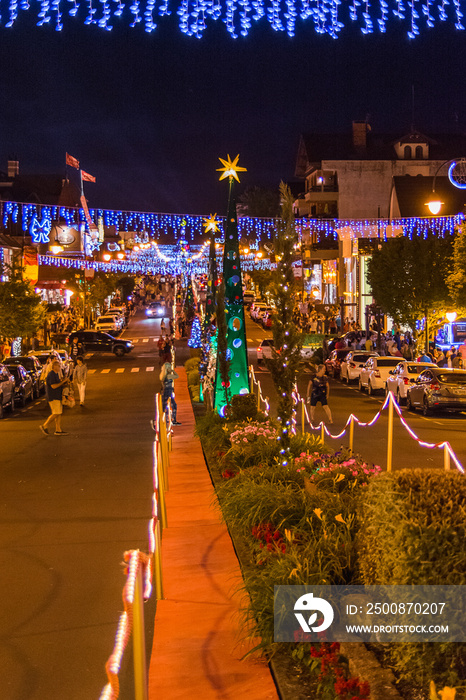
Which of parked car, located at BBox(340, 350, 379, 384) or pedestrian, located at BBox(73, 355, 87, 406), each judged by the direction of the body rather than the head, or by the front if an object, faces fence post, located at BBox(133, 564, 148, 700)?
the pedestrian

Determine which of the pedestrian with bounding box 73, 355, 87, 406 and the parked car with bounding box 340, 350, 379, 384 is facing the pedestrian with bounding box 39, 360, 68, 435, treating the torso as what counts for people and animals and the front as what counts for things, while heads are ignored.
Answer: the pedestrian with bounding box 73, 355, 87, 406

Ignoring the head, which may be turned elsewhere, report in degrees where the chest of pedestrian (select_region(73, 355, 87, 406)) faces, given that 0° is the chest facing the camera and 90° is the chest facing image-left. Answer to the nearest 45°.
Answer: approximately 0°

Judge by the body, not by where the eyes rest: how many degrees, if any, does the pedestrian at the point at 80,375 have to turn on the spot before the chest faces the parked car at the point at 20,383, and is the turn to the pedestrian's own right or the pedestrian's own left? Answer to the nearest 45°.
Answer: approximately 135° to the pedestrian's own right

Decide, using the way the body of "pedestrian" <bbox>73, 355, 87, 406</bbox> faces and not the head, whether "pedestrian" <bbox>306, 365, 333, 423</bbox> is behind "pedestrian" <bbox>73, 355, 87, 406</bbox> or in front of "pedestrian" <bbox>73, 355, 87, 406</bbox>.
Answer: in front

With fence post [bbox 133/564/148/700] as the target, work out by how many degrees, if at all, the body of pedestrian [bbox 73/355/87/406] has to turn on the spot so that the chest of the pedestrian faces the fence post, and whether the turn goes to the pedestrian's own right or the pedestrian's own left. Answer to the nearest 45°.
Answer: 0° — they already face it
